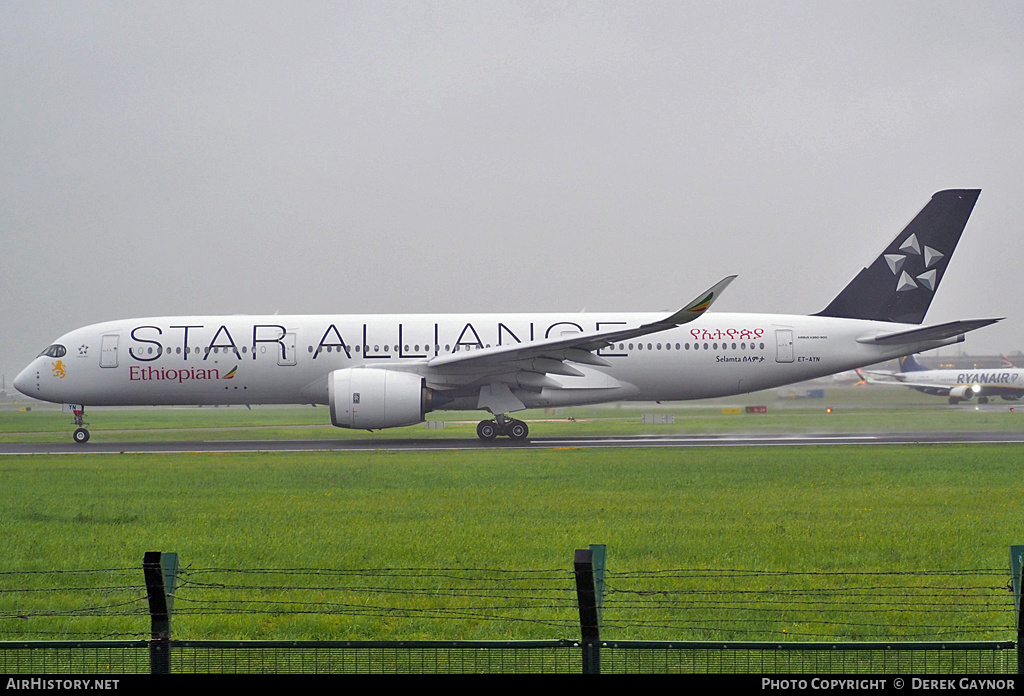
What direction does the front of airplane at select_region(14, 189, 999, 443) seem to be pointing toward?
to the viewer's left

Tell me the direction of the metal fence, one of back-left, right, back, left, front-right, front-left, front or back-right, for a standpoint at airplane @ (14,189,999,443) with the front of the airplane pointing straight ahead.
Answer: left

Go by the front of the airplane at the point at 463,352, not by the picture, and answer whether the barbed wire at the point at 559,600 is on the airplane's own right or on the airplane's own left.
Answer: on the airplane's own left
